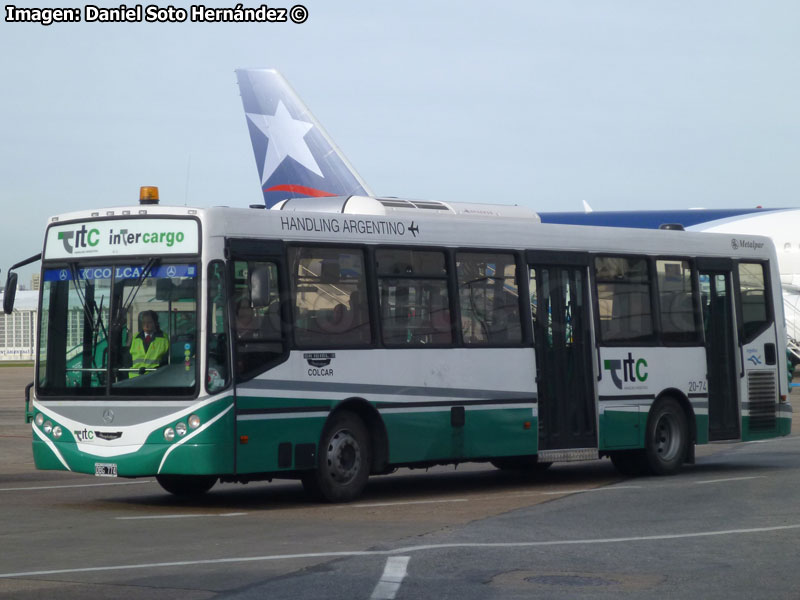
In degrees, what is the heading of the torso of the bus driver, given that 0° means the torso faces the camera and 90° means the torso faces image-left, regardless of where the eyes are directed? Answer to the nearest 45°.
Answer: approximately 45°

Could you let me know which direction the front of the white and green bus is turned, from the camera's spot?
facing the viewer and to the left of the viewer
